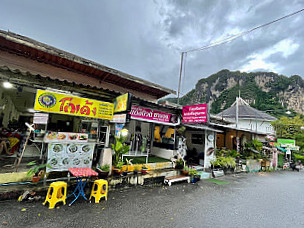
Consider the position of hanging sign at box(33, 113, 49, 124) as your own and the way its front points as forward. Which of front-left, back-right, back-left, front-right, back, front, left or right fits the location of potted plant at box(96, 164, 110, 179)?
left

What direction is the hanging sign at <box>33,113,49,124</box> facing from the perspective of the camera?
toward the camera

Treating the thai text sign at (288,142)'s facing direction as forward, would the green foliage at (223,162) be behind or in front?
in front

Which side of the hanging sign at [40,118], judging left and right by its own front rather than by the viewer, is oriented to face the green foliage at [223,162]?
left

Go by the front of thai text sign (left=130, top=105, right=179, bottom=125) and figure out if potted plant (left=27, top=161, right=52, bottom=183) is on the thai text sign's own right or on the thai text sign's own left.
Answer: on the thai text sign's own right

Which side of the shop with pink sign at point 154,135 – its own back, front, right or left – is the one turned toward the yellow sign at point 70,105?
right

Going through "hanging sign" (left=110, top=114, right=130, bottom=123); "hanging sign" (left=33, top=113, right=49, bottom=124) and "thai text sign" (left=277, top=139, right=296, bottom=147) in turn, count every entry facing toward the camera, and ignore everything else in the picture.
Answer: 3

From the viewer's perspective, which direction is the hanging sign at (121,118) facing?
toward the camera

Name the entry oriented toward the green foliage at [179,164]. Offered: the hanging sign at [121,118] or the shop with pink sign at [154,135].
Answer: the shop with pink sign
